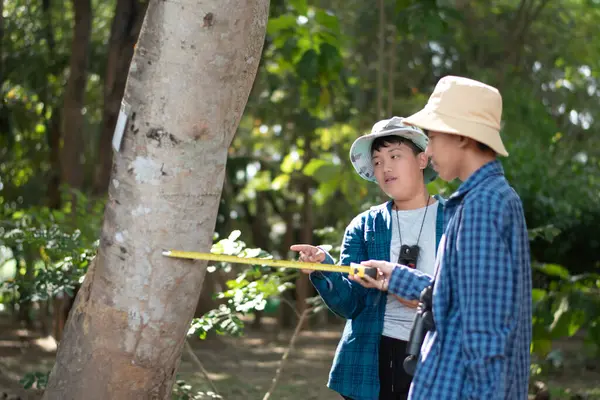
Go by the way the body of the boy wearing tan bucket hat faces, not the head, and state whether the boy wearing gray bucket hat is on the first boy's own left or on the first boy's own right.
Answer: on the first boy's own right

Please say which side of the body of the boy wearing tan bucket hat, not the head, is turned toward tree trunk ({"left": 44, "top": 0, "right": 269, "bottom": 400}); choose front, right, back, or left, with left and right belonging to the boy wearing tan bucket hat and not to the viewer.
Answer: front

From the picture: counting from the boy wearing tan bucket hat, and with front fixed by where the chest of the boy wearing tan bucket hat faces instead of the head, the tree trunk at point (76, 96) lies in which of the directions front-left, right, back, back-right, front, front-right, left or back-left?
front-right

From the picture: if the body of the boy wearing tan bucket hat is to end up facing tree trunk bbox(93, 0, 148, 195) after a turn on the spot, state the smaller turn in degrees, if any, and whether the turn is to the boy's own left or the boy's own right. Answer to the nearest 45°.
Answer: approximately 45° to the boy's own right

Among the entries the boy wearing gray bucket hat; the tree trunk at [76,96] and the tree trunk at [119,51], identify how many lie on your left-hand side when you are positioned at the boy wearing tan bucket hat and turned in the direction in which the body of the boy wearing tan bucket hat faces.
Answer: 0

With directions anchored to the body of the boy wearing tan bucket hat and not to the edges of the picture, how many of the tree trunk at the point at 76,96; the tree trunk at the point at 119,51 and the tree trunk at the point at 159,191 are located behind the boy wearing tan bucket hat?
0

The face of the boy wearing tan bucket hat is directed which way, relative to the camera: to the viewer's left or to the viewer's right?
to the viewer's left

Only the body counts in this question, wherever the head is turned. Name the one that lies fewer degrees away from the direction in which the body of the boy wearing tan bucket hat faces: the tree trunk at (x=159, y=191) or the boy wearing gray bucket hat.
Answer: the tree trunk

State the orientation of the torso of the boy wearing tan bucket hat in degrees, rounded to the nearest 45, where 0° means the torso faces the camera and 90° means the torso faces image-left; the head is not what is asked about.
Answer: approximately 90°
